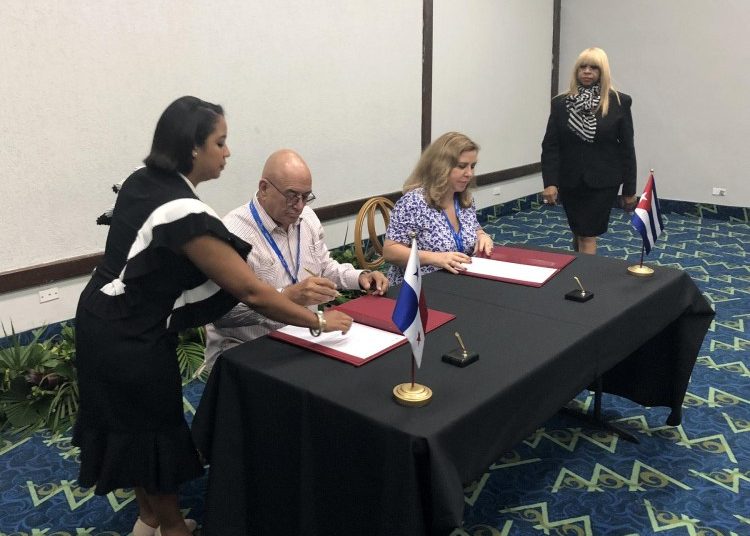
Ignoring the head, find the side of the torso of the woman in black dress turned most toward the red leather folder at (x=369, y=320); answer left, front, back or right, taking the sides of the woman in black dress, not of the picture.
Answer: front

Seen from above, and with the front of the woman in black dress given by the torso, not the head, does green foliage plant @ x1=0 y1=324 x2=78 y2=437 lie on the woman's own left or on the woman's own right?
on the woman's own left

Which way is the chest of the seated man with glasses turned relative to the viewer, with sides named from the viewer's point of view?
facing the viewer and to the right of the viewer

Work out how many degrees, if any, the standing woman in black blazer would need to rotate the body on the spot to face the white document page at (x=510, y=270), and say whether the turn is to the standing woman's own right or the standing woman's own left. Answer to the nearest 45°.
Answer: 0° — they already face it

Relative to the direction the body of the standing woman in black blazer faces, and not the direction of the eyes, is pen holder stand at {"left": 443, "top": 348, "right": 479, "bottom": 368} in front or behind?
in front

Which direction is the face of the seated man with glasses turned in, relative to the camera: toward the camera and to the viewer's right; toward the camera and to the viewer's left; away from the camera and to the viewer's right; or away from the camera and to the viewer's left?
toward the camera and to the viewer's right

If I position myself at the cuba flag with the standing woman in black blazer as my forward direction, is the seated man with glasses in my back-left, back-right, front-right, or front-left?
back-left

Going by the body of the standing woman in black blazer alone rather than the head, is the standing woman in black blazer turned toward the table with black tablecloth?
yes

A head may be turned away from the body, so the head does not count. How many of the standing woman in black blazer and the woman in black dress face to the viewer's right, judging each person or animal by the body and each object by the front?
1

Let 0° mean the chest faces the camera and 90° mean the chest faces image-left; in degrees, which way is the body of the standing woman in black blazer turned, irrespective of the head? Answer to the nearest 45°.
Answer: approximately 0°

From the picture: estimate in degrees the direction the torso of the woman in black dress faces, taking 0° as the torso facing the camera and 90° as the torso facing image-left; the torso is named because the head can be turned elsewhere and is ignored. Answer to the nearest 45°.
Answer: approximately 270°

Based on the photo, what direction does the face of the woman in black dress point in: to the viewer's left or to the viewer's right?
to the viewer's right

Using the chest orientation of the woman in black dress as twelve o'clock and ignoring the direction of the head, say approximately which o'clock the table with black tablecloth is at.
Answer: The table with black tablecloth is roughly at 1 o'clock from the woman in black dress.

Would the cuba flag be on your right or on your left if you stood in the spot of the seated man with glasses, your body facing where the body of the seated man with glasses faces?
on your left

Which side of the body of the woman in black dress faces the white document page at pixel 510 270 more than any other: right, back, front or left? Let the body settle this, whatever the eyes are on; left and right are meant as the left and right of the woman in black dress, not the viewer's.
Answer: front

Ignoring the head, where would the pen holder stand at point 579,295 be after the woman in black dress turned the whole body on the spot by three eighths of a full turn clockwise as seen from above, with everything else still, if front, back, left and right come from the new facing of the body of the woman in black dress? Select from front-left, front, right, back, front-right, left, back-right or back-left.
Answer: back-left

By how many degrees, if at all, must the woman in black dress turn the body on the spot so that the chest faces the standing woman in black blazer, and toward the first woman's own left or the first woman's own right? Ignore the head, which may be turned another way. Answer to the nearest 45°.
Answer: approximately 45° to the first woman's own left
